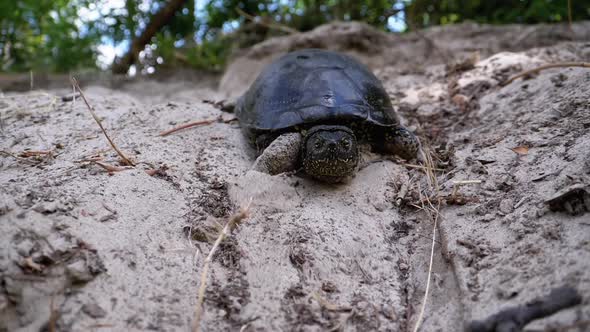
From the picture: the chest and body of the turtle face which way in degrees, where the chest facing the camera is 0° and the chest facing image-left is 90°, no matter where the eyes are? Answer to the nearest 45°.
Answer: approximately 0°

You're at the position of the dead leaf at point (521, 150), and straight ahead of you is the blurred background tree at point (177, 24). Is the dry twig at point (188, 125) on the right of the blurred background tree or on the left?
left

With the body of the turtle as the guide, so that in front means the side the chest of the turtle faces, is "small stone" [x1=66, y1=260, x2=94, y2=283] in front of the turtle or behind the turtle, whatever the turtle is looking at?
in front

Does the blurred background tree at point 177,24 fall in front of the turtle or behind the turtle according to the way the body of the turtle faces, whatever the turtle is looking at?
behind

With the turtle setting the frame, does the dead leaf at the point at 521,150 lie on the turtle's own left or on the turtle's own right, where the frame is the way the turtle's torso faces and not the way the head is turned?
on the turtle's own left
